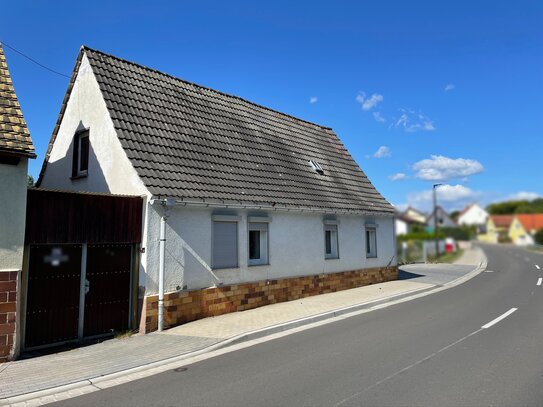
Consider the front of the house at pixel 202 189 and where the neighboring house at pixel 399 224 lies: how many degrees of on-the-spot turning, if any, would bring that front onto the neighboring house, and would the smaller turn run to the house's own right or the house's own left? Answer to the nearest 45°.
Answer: approximately 90° to the house's own left

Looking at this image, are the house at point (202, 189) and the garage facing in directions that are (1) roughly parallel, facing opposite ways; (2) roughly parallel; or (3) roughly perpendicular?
roughly parallel

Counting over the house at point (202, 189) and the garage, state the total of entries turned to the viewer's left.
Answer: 0

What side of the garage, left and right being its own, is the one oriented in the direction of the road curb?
front

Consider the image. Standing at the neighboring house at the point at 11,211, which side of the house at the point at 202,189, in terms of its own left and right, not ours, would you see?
right

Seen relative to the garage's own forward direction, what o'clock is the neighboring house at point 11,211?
The neighboring house is roughly at 3 o'clock from the garage.

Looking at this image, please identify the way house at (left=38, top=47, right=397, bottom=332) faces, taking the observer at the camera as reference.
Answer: facing the viewer and to the right of the viewer

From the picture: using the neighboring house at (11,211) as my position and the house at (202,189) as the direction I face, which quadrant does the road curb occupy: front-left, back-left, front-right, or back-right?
front-right

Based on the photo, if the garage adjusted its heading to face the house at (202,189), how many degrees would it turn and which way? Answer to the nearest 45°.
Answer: approximately 90° to its left

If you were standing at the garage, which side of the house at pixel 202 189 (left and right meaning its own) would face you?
right
